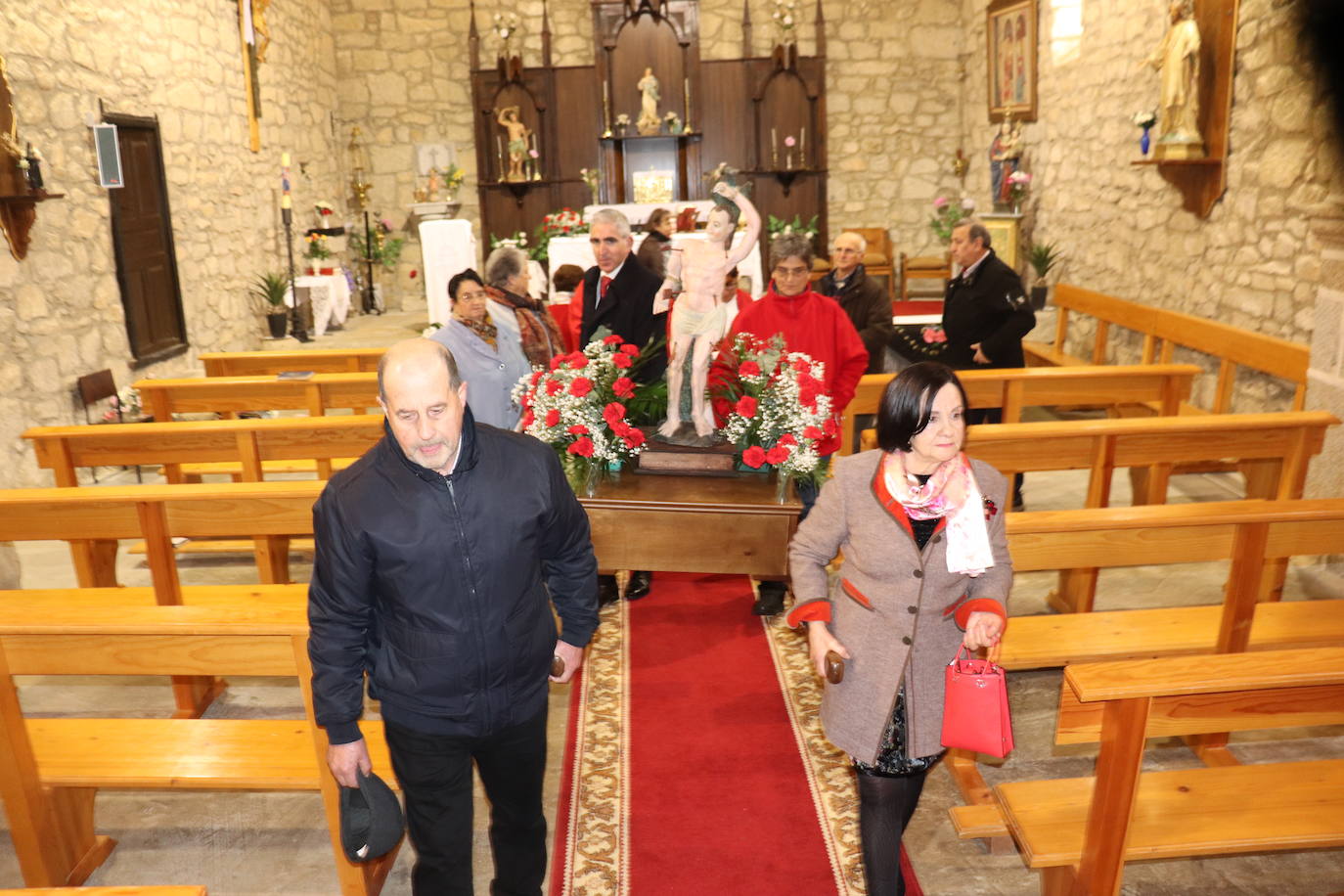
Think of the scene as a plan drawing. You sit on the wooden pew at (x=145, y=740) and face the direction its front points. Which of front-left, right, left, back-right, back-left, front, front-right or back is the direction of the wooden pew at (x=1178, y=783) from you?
back-right

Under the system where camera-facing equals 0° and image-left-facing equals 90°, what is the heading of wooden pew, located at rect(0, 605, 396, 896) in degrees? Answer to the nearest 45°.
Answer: approximately 180°

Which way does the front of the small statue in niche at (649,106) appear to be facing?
toward the camera

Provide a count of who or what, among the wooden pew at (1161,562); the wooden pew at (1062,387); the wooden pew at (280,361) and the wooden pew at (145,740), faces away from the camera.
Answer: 4

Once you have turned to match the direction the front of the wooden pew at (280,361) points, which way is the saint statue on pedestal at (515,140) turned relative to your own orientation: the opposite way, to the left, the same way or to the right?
the opposite way

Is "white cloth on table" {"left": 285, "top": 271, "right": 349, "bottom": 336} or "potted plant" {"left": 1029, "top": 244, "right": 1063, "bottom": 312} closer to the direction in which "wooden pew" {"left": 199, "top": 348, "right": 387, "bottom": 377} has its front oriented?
the white cloth on table

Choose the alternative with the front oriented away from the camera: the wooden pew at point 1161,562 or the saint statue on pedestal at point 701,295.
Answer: the wooden pew

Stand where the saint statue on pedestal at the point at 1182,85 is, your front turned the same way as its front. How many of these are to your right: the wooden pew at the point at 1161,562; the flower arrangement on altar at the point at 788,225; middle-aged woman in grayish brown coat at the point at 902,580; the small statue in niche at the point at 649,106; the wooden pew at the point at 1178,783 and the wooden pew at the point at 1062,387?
2

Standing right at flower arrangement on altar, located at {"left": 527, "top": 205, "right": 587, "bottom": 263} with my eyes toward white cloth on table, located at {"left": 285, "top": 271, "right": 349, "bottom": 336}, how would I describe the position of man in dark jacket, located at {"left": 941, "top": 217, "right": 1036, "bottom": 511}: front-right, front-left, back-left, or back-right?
back-left

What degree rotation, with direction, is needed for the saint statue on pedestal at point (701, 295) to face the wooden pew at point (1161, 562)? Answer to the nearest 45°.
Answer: approximately 45° to its left

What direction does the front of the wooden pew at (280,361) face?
away from the camera

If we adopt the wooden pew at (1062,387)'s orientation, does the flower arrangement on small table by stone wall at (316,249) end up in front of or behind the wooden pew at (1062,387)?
in front

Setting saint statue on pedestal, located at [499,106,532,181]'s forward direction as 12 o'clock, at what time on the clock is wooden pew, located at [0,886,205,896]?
The wooden pew is roughly at 12 o'clock from the saint statue on pedestal.

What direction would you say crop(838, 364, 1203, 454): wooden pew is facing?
away from the camera

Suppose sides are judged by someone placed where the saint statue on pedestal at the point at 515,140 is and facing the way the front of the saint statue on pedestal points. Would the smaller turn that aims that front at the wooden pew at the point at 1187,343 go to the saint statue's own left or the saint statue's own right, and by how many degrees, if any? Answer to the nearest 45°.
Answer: approximately 45° to the saint statue's own left

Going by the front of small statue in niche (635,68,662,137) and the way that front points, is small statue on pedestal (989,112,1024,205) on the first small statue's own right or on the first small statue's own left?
on the first small statue's own left

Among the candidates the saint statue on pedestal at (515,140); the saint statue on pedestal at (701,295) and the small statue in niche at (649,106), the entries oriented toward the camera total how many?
3

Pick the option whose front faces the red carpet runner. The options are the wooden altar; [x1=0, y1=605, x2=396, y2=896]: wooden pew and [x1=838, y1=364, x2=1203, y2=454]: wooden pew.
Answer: the wooden altar
